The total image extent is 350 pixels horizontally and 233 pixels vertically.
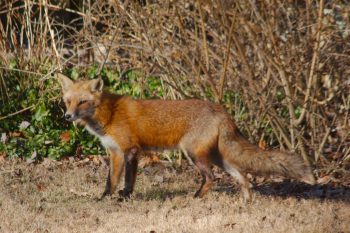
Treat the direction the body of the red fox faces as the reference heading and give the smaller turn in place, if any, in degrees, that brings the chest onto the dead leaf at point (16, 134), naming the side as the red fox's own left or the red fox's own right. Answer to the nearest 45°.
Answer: approximately 45° to the red fox's own right

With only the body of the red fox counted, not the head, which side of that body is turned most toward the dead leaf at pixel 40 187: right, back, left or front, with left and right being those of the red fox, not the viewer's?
front

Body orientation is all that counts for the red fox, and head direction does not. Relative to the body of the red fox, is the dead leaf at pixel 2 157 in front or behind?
in front

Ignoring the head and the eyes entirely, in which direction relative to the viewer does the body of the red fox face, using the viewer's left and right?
facing to the left of the viewer
